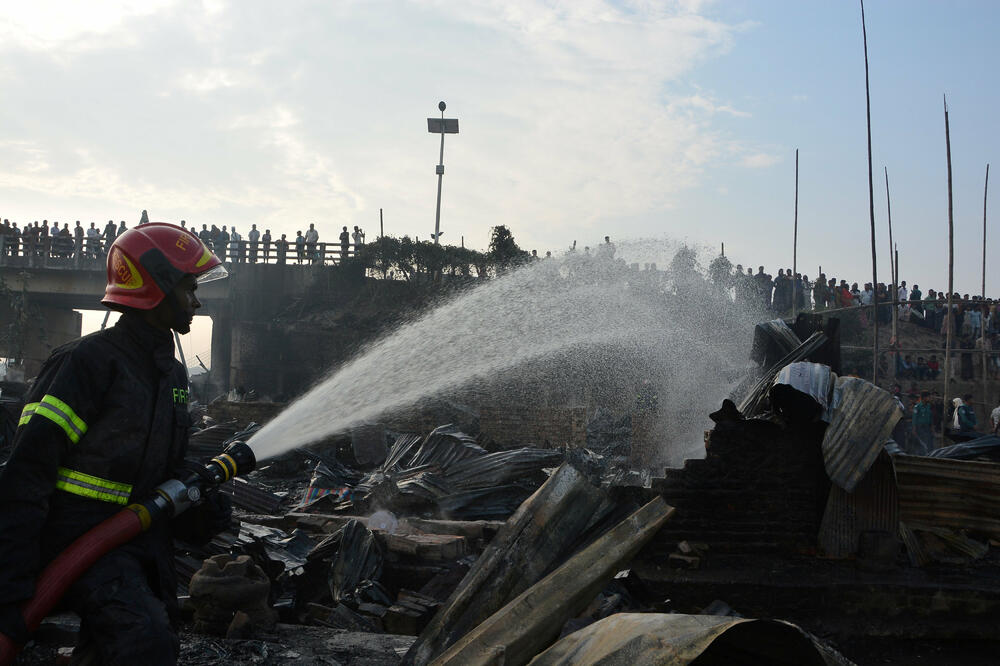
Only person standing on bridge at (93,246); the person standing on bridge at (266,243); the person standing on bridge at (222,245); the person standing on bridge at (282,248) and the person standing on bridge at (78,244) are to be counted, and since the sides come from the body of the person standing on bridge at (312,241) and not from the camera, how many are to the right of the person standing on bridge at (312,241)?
5

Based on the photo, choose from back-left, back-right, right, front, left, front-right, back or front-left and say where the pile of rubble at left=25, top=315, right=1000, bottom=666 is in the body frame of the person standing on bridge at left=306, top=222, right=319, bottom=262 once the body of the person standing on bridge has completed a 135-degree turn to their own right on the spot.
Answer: back-left

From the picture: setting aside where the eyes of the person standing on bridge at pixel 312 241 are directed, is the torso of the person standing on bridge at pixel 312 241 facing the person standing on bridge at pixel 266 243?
no

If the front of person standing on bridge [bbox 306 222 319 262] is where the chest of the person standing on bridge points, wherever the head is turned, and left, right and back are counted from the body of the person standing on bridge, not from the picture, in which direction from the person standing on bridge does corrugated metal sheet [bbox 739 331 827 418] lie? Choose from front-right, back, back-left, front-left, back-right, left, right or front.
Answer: front

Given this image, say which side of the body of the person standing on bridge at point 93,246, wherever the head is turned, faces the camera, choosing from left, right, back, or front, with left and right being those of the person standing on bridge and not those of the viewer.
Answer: front

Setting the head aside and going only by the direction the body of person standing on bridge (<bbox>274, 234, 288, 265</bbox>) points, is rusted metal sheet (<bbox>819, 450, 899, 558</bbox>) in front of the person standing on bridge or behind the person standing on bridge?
in front

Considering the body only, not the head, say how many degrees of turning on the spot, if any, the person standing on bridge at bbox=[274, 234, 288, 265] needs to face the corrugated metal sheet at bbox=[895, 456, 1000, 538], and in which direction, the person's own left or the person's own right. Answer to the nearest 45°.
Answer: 0° — they already face it

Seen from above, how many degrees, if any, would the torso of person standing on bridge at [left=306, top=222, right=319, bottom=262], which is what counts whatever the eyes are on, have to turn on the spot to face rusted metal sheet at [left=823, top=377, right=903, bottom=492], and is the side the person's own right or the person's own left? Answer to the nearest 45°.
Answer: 0° — they already face it

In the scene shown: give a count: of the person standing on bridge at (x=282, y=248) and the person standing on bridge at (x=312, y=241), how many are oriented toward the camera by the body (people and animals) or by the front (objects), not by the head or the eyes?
2

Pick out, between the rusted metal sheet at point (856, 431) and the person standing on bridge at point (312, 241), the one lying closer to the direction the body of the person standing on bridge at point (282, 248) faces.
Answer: the rusted metal sheet

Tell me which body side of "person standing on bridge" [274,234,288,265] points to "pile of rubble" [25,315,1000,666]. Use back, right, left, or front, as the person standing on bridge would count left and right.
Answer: front

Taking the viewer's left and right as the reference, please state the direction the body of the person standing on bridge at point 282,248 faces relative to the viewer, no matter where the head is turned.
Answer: facing the viewer

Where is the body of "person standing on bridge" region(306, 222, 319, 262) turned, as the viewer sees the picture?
toward the camera

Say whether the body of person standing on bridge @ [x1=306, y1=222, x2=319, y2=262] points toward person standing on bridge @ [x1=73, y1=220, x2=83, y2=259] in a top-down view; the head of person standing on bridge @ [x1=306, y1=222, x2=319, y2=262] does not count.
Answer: no

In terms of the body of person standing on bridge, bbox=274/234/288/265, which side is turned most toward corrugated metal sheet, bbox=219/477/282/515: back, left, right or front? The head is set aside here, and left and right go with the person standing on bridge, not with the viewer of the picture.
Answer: front

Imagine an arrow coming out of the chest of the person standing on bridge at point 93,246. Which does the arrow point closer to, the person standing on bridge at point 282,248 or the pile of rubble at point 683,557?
the pile of rubble

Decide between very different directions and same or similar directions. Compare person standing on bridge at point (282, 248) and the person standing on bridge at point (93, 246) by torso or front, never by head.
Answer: same or similar directions

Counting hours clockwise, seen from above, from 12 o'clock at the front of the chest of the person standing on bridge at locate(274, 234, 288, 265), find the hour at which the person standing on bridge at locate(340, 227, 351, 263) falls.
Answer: the person standing on bridge at locate(340, 227, 351, 263) is roughly at 10 o'clock from the person standing on bridge at locate(274, 234, 288, 265).

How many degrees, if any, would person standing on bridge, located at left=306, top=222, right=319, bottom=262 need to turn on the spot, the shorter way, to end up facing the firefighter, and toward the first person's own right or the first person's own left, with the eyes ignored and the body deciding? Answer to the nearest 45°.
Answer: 0° — they already face them
